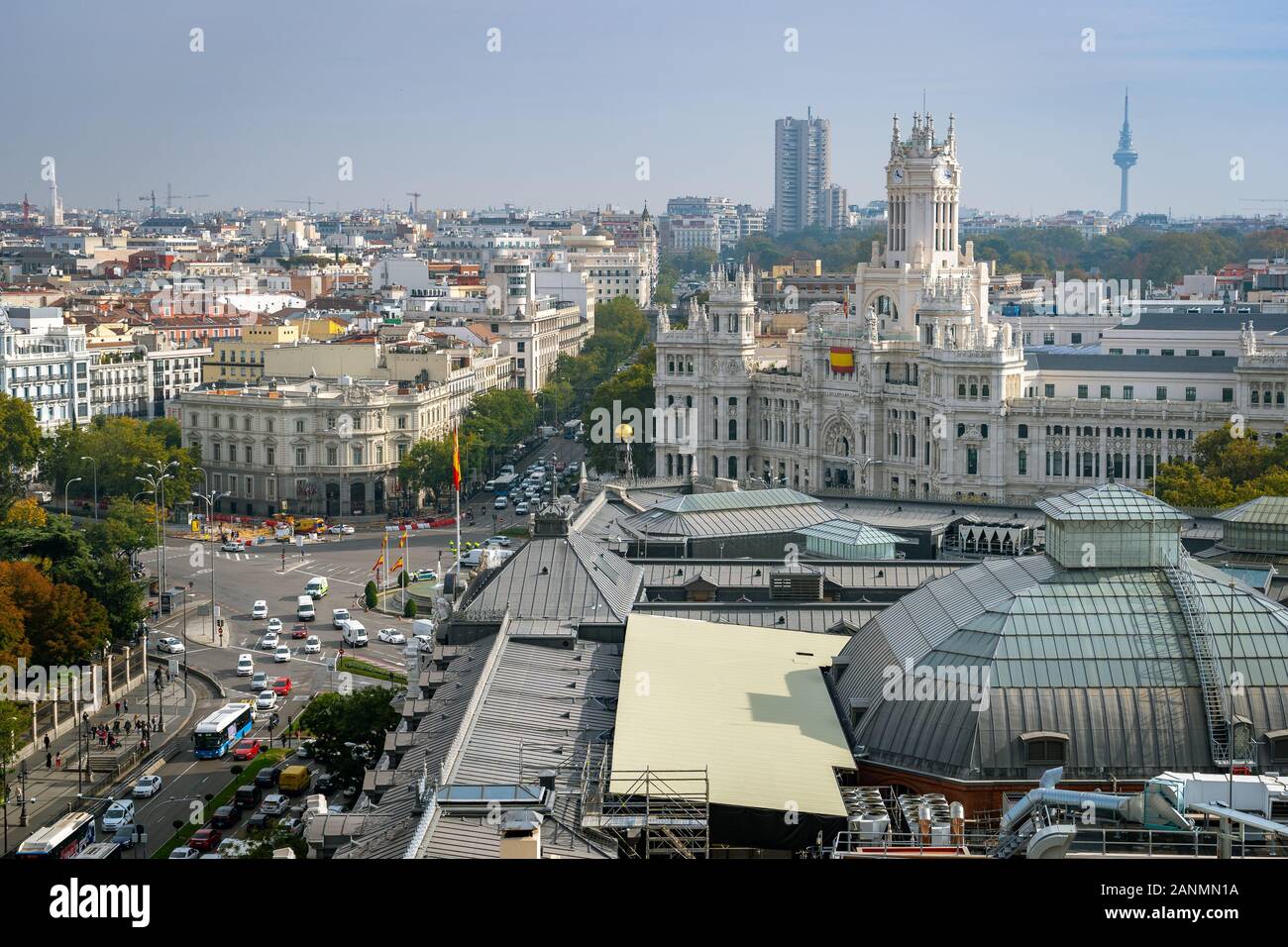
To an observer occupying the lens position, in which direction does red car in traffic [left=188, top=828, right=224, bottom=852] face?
facing away from the viewer and to the right of the viewer

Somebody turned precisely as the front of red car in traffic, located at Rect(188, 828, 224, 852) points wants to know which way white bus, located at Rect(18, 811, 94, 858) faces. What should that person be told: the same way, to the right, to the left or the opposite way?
the opposite way

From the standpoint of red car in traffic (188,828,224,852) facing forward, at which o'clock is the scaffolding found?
The scaffolding is roughly at 4 o'clock from the red car in traffic.

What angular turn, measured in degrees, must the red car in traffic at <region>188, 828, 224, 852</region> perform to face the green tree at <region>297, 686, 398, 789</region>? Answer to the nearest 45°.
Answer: approximately 45° to its right

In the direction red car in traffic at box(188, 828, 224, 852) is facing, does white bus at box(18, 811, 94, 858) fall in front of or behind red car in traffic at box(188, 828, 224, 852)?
behind

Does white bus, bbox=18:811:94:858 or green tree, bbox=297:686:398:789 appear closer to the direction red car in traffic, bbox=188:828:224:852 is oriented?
the green tree

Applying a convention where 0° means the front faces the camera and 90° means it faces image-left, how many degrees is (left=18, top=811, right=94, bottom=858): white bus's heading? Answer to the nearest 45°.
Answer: approximately 45°

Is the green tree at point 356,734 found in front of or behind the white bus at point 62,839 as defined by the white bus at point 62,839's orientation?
behind
